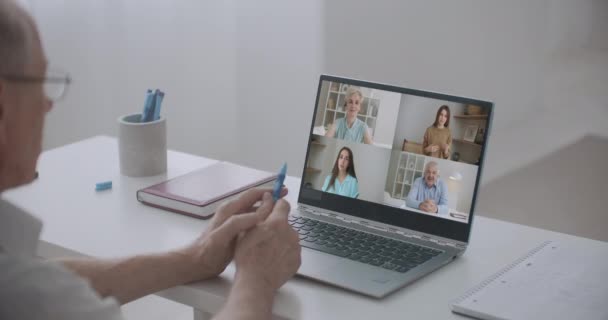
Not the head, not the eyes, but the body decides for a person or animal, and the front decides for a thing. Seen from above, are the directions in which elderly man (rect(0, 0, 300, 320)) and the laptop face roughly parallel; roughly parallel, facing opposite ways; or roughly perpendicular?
roughly parallel, facing opposite ways

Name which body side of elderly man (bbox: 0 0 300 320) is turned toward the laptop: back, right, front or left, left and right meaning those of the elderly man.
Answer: front

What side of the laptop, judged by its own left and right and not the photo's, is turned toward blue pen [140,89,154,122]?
right

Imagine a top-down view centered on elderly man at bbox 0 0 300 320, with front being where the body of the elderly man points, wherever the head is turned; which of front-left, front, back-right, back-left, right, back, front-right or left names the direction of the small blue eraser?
front-left

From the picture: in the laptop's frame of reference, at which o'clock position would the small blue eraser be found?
The small blue eraser is roughly at 2 o'clock from the laptop.

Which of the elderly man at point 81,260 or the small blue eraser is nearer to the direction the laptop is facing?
the elderly man

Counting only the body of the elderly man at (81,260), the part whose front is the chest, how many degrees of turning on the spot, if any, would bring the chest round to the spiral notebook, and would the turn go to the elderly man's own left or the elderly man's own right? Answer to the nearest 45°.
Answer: approximately 45° to the elderly man's own right

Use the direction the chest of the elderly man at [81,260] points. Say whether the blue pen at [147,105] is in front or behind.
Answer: in front

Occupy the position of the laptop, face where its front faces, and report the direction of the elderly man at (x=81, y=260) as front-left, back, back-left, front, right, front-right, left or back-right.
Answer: front

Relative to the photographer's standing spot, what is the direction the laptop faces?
facing the viewer and to the left of the viewer

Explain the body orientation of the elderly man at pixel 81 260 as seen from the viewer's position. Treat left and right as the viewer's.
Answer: facing away from the viewer and to the right of the viewer
